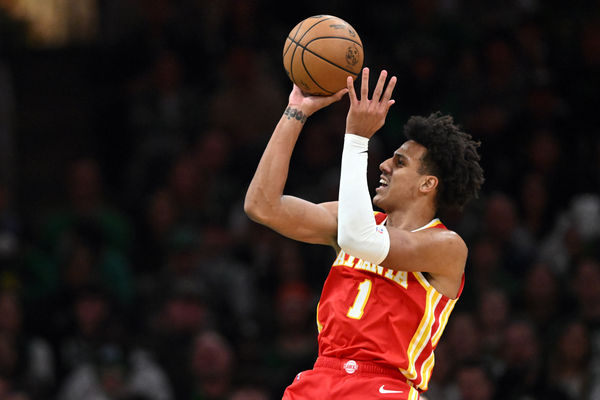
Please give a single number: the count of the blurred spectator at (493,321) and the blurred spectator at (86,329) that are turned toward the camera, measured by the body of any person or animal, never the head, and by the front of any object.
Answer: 2

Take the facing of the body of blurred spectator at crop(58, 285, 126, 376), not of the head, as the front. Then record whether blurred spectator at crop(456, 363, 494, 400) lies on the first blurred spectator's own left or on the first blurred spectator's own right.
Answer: on the first blurred spectator's own left

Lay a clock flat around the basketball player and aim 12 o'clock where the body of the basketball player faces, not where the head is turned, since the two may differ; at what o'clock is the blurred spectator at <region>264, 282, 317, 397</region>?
The blurred spectator is roughly at 4 o'clock from the basketball player.

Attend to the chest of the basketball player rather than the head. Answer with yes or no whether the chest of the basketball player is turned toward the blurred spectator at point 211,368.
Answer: no

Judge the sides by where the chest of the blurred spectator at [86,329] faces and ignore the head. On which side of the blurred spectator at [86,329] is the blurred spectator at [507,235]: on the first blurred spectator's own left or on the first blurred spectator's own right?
on the first blurred spectator's own left

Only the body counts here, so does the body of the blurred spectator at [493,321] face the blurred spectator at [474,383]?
yes

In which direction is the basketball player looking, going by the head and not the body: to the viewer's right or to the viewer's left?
to the viewer's left

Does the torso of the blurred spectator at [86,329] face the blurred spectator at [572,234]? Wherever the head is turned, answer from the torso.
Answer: no

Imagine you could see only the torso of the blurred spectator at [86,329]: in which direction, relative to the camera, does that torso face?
toward the camera

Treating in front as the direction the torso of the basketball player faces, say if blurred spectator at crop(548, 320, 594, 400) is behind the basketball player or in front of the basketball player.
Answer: behind

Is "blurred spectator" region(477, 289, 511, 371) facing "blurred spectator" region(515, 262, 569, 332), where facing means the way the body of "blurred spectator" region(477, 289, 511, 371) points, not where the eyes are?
no

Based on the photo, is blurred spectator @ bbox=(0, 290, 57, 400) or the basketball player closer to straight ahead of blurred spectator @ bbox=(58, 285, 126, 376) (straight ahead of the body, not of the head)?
the basketball player

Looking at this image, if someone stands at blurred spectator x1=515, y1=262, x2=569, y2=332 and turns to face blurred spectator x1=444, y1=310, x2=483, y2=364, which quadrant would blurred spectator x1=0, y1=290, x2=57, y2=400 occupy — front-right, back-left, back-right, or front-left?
front-right

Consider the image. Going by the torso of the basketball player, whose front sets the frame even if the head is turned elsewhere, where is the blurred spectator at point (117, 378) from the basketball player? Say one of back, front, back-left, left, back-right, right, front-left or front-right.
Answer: right

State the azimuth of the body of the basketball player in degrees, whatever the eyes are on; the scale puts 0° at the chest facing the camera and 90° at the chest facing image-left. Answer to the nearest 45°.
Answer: approximately 45°

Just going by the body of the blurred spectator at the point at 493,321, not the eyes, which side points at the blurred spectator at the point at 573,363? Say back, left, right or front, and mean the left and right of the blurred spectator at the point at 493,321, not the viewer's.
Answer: left
